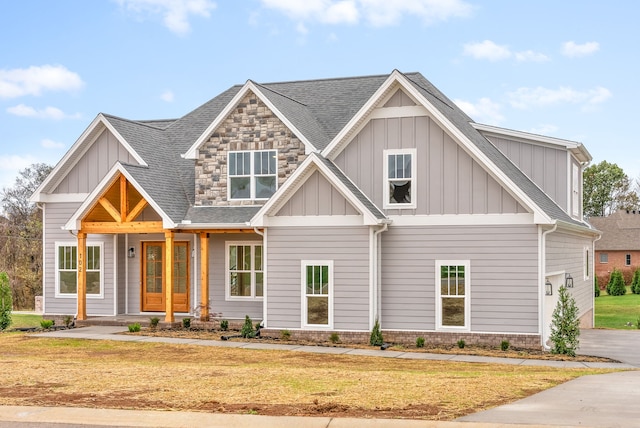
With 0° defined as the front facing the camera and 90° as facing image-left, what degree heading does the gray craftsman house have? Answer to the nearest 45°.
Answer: approximately 45°

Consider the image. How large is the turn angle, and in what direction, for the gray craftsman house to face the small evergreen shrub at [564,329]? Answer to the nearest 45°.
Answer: approximately 90° to its left
